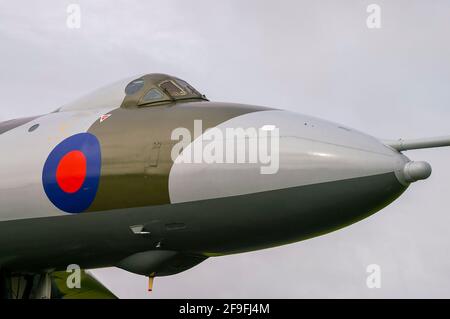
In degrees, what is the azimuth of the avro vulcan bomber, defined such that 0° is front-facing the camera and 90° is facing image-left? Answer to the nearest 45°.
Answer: approximately 315°
